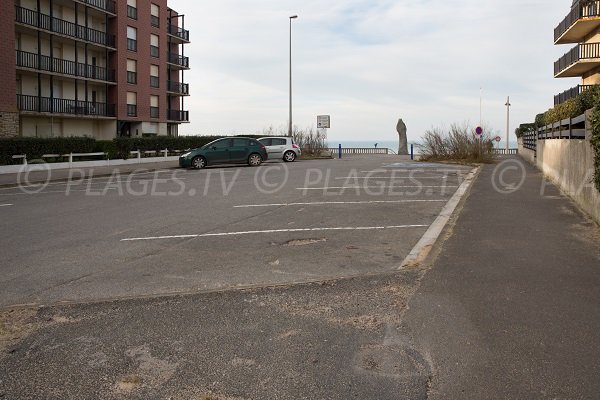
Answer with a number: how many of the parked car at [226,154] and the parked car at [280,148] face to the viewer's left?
2

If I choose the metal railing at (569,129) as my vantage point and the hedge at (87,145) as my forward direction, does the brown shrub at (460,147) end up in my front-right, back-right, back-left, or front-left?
front-right

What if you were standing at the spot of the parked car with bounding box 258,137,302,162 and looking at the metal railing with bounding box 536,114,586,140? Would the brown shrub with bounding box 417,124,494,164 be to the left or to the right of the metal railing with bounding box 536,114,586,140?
left

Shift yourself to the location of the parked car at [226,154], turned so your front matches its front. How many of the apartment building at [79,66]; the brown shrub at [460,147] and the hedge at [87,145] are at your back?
1

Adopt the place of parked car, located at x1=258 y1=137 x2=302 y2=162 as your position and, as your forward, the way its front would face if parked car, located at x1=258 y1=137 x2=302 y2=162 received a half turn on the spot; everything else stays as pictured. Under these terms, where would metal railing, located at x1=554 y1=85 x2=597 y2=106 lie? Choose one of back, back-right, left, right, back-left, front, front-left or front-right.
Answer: front

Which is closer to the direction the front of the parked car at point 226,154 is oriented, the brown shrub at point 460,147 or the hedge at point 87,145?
the hedge

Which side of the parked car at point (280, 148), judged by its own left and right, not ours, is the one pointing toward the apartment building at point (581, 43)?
back

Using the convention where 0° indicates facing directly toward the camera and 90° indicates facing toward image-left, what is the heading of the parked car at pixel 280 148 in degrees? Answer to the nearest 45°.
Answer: approximately 90°

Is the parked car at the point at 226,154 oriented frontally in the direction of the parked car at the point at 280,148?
no

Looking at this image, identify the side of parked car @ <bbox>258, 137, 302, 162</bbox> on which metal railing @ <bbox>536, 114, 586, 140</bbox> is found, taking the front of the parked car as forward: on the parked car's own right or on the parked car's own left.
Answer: on the parked car's own left

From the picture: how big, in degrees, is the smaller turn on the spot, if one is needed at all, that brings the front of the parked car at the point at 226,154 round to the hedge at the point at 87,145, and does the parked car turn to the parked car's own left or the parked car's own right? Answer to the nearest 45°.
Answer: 0° — it already faces it

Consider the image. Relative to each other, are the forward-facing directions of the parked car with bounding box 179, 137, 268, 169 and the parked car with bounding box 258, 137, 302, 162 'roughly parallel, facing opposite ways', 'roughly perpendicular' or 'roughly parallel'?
roughly parallel

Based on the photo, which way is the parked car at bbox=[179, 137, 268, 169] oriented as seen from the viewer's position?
to the viewer's left

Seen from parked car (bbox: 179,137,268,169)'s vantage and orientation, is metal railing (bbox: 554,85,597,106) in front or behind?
behind

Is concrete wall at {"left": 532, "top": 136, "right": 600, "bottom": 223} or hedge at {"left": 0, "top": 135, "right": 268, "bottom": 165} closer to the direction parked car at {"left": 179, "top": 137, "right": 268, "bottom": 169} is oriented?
the hedge

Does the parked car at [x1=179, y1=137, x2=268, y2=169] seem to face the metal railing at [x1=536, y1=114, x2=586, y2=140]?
no

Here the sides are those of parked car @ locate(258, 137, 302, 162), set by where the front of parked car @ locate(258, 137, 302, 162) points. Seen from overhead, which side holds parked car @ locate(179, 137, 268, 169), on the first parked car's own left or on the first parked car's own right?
on the first parked car's own left
